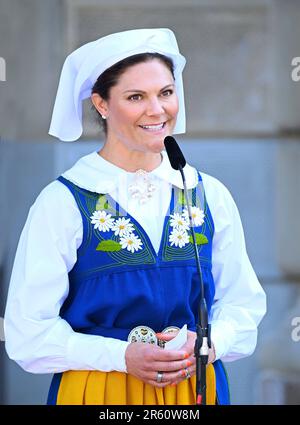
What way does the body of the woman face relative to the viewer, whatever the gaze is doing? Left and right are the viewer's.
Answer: facing the viewer and to the right of the viewer

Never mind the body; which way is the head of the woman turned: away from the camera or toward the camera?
toward the camera
